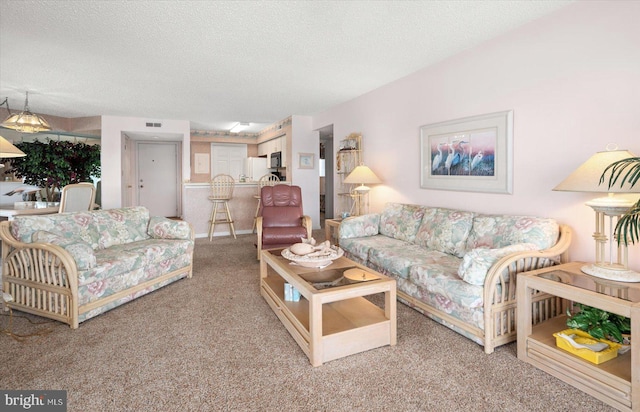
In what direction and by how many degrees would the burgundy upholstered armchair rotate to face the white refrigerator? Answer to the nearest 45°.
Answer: approximately 180°

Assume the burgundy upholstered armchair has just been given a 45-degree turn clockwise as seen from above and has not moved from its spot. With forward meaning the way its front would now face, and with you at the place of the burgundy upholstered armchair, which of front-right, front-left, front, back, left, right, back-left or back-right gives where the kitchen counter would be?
right

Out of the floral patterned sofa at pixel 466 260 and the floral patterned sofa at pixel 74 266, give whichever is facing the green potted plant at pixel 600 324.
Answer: the floral patterned sofa at pixel 74 266

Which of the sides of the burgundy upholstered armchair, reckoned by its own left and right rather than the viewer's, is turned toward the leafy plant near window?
right

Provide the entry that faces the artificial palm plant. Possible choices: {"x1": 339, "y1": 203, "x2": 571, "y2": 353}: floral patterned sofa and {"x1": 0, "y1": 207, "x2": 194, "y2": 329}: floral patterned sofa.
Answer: {"x1": 0, "y1": 207, "x2": 194, "y2": 329}: floral patterned sofa

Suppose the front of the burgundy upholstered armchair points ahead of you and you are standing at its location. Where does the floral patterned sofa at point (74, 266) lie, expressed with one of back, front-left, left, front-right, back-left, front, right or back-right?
front-right

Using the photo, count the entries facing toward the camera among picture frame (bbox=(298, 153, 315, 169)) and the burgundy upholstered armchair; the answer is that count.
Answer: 2

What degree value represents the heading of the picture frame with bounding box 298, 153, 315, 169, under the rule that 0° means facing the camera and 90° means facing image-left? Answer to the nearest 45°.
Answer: approximately 0°

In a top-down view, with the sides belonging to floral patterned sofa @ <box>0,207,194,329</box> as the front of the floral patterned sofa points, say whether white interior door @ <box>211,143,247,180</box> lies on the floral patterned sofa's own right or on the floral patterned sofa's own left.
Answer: on the floral patterned sofa's own left

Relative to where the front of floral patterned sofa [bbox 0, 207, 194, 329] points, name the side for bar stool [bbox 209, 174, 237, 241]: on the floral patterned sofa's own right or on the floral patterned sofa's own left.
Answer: on the floral patterned sofa's own left

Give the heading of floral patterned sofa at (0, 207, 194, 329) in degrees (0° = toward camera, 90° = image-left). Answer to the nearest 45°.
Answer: approximately 315°

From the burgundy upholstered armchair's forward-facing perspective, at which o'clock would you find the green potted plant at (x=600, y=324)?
The green potted plant is roughly at 11 o'clock from the burgundy upholstered armchair.

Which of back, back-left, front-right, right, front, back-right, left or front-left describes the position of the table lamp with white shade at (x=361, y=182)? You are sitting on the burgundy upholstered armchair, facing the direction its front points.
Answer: left
